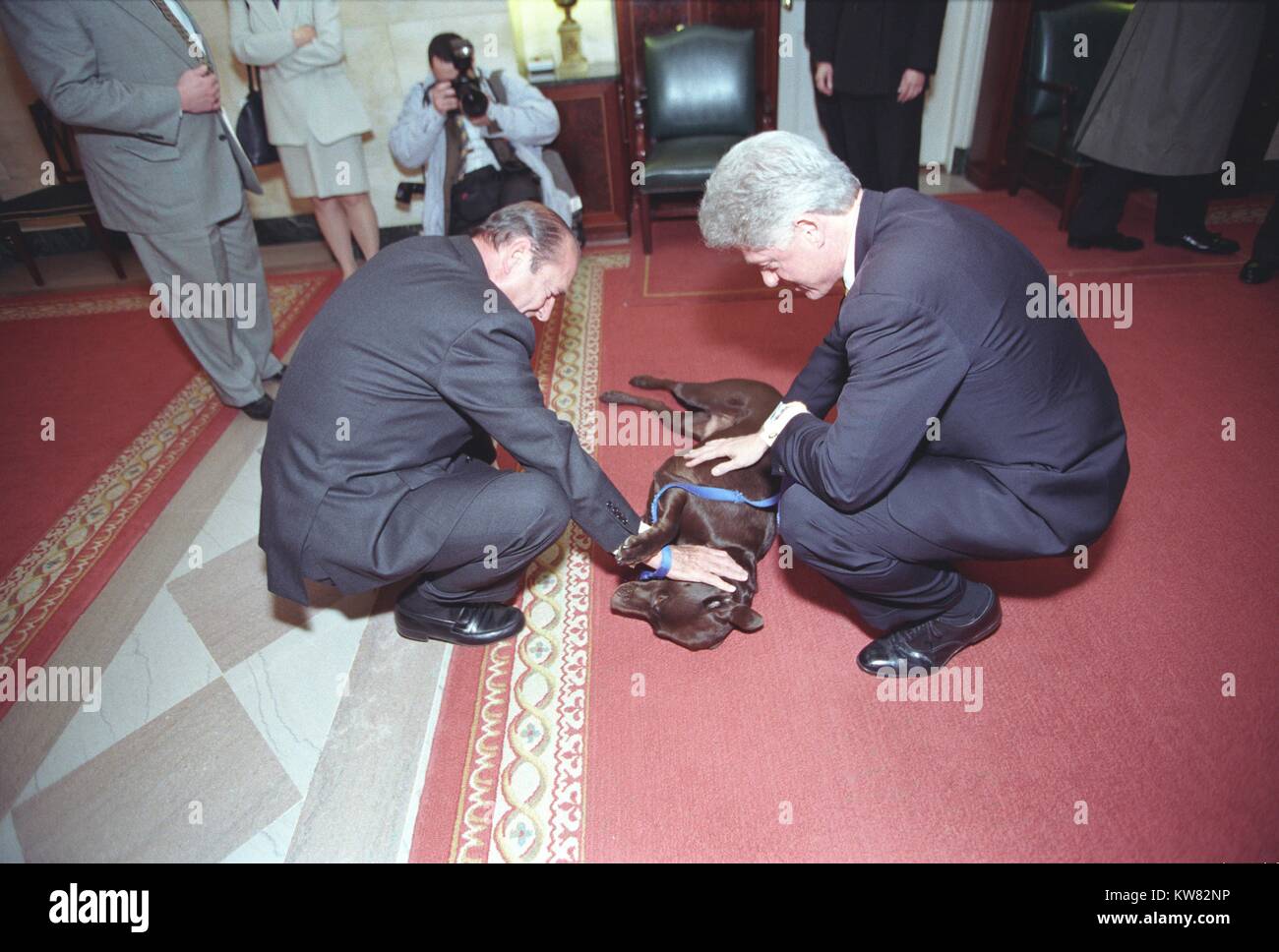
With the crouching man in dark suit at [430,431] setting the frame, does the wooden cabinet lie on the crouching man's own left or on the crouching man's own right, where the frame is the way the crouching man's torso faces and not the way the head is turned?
on the crouching man's own left

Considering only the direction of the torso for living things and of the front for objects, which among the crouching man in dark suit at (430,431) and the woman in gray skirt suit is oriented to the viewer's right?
the crouching man in dark suit

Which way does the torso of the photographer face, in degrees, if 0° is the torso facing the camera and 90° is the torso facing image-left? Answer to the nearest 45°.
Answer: approximately 0°

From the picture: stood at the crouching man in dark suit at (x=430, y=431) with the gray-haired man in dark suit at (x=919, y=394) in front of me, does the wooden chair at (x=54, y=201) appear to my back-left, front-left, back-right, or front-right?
back-left

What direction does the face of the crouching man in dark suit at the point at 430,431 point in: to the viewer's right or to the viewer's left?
to the viewer's right

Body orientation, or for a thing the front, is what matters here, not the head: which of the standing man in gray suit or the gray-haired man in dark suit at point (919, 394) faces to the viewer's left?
the gray-haired man in dark suit

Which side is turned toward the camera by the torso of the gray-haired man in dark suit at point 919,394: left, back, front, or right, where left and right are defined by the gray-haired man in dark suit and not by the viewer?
left

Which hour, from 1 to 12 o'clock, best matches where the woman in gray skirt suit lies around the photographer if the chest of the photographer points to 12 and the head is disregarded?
The woman in gray skirt suit is roughly at 4 o'clock from the photographer.

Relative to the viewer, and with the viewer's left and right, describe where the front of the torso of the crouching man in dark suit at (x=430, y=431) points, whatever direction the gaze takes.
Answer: facing to the right of the viewer

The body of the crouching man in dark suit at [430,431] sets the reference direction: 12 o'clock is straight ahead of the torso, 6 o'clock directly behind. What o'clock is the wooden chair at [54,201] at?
The wooden chair is roughly at 8 o'clock from the crouching man in dark suit.
